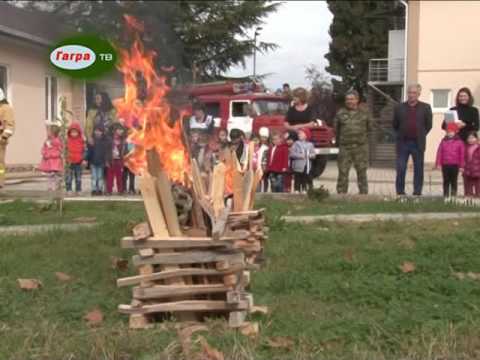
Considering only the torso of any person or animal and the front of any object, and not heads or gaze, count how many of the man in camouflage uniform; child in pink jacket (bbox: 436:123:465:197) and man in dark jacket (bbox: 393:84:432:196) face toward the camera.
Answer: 3

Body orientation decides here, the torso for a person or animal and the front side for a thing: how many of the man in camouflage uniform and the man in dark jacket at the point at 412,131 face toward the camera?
2

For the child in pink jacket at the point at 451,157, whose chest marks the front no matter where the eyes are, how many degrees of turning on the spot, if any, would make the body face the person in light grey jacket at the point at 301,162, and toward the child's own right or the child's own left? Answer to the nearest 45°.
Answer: approximately 90° to the child's own right

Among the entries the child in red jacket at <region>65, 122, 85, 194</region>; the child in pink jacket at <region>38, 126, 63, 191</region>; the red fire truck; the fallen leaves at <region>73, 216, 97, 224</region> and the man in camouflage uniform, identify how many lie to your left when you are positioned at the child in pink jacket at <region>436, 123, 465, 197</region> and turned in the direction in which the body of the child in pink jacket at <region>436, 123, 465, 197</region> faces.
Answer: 0

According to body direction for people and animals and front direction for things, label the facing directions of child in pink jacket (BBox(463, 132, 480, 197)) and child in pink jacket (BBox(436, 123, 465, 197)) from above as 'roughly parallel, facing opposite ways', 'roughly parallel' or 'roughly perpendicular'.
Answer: roughly parallel

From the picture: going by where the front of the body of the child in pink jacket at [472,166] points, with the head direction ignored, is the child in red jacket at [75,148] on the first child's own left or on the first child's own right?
on the first child's own right

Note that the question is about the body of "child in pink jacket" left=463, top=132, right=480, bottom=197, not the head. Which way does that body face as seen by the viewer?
toward the camera

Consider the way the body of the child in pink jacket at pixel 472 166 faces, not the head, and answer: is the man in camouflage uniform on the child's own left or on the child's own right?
on the child's own right

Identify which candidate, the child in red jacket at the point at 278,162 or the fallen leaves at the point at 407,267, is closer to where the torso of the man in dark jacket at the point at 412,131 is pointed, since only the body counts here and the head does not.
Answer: the fallen leaves

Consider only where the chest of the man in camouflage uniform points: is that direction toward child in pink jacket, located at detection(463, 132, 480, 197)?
no

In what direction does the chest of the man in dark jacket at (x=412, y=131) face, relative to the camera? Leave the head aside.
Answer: toward the camera

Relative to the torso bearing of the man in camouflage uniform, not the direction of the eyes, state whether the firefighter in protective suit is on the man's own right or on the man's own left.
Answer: on the man's own right

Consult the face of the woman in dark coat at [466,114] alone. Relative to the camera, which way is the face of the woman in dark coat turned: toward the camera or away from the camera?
toward the camera

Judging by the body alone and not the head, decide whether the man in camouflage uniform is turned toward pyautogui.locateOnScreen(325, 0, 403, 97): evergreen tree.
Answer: no

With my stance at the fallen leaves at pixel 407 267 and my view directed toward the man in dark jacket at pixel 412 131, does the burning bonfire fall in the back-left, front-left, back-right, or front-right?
back-left

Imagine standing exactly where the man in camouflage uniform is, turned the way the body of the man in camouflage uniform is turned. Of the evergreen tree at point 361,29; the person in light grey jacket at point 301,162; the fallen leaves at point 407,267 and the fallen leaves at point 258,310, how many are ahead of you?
2

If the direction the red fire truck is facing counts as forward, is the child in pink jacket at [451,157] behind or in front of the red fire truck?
in front

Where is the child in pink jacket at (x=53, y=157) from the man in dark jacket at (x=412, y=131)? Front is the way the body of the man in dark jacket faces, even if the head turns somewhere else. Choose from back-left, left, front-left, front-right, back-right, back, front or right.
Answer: right

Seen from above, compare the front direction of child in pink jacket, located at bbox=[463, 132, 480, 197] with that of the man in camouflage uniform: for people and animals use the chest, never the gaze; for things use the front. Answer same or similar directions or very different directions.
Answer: same or similar directions
